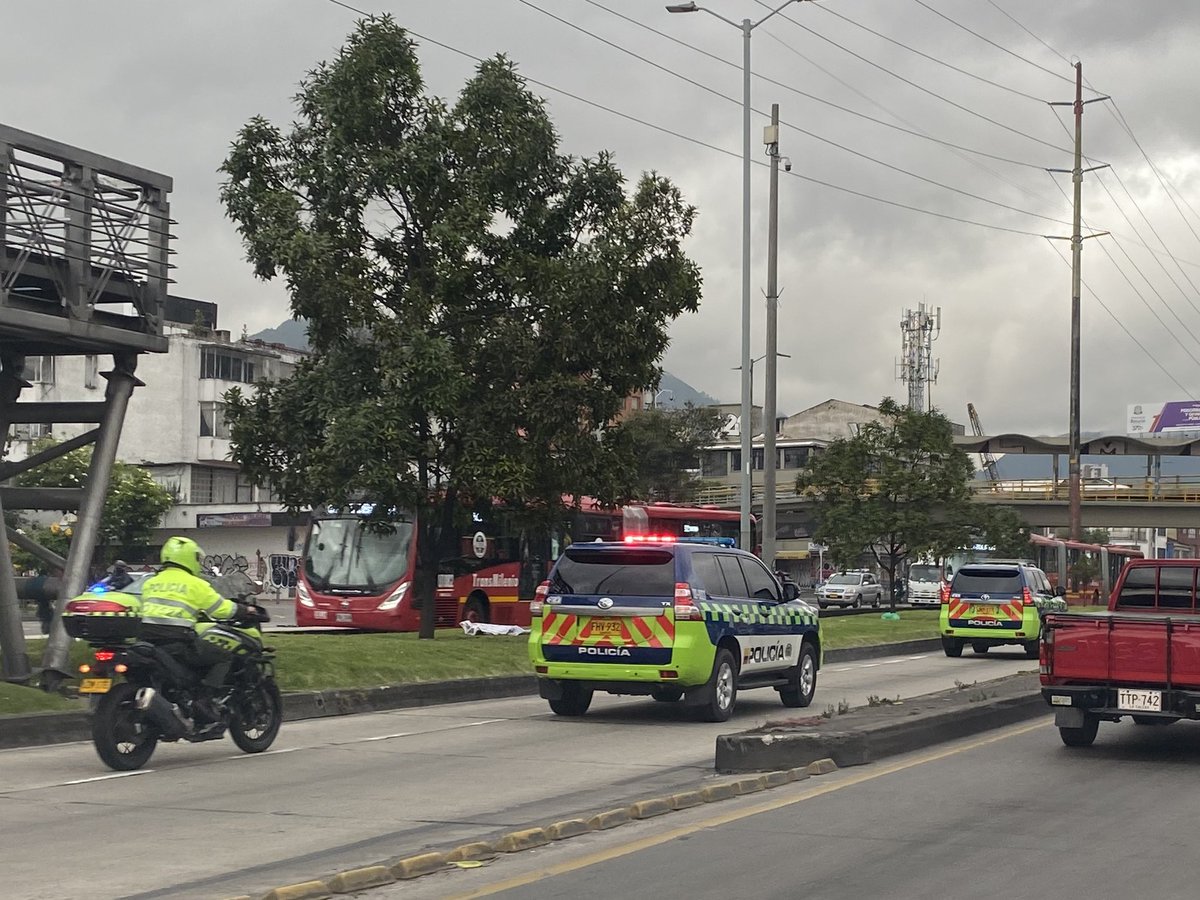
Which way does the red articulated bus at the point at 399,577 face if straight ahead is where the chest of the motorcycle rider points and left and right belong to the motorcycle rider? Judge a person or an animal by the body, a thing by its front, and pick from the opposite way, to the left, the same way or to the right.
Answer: the opposite way

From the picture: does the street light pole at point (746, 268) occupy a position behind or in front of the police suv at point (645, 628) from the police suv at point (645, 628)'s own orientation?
in front

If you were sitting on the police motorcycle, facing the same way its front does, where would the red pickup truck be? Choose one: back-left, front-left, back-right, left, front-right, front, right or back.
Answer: front-right

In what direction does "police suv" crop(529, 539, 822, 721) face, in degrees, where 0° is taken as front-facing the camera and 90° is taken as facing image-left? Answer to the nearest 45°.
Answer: approximately 225°

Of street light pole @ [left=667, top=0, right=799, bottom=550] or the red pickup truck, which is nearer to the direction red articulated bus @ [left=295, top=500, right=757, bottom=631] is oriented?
the red pickup truck

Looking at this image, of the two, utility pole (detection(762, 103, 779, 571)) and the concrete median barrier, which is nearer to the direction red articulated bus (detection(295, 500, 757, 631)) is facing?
the concrete median barrier

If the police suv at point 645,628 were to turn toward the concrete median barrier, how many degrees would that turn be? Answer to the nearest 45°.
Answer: approximately 90° to its right

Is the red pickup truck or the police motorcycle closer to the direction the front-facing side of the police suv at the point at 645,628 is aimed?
the red pickup truck

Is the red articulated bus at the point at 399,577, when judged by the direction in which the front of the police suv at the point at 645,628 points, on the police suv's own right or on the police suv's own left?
on the police suv's own left

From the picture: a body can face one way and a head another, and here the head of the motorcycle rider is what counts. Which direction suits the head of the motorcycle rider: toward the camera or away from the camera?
away from the camera

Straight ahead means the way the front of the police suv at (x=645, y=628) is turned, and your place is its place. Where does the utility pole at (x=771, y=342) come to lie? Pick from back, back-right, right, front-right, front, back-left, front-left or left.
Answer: front-left

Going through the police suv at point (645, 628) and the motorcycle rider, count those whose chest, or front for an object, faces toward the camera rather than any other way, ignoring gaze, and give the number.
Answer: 0

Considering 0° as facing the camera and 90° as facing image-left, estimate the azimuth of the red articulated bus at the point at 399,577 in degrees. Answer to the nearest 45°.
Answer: approximately 45°

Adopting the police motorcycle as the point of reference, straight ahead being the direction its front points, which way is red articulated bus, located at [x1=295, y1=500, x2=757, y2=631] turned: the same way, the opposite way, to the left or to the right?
the opposite way

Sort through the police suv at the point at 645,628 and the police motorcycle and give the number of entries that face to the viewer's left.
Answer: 0

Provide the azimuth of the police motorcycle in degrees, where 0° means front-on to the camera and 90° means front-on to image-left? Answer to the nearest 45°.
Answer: approximately 225°

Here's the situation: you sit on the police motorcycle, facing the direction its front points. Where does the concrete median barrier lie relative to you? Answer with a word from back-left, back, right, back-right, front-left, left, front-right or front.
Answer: front-right

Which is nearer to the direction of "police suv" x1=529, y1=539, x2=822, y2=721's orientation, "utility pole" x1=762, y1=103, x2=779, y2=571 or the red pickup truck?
the utility pole
